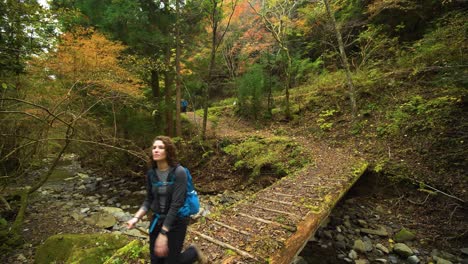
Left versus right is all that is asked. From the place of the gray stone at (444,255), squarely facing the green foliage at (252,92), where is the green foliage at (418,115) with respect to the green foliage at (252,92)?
right

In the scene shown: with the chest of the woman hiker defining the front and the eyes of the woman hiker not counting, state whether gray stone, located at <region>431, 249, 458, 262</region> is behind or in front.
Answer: behind

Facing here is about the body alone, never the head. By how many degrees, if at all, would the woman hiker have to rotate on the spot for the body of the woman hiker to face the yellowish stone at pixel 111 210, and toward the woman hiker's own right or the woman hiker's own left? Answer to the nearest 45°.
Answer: approximately 135° to the woman hiker's own right

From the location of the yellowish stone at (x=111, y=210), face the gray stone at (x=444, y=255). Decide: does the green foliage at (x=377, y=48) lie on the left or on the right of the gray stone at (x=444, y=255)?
left

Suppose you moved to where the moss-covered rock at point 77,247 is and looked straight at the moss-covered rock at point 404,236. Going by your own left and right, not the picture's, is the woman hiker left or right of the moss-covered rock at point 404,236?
right

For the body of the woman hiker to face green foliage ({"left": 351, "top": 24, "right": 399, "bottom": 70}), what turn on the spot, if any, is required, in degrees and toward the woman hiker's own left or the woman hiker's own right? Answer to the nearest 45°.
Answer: approximately 180°

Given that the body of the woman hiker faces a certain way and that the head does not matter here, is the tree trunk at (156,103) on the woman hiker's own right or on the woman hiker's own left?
on the woman hiker's own right

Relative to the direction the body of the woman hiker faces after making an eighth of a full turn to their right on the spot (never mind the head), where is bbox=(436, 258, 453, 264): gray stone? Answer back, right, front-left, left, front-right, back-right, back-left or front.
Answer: back

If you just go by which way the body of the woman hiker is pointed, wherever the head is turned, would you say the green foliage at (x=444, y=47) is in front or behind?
behind

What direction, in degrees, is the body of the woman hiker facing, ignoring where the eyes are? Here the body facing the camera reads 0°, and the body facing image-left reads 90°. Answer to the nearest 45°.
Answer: approximately 45°

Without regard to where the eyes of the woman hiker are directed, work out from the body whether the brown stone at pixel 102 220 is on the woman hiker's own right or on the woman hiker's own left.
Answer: on the woman hiker's own right
